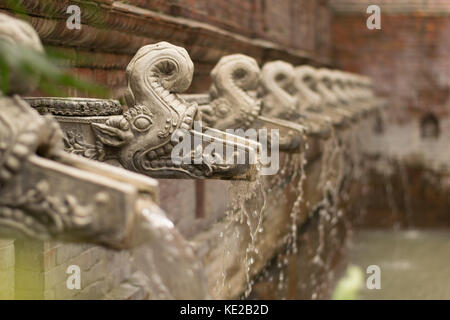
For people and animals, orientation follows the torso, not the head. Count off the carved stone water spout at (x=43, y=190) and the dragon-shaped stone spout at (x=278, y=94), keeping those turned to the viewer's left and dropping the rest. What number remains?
0

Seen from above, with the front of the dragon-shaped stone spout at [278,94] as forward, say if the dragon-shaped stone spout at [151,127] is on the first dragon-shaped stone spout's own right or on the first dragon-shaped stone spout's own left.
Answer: on the first dragon-shaped stone spout's own right

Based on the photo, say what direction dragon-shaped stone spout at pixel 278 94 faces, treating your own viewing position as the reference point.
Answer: facing the viewer and to the right of the viewer

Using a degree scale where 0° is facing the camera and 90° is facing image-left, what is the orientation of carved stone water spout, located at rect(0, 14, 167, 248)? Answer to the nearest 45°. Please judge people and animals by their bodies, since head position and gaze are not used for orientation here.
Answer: approximately 315°

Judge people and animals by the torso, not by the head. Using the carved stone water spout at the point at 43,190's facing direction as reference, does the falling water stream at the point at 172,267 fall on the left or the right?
on its left

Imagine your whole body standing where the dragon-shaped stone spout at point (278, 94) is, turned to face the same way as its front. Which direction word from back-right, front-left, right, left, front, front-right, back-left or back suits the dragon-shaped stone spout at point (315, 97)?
back-left
